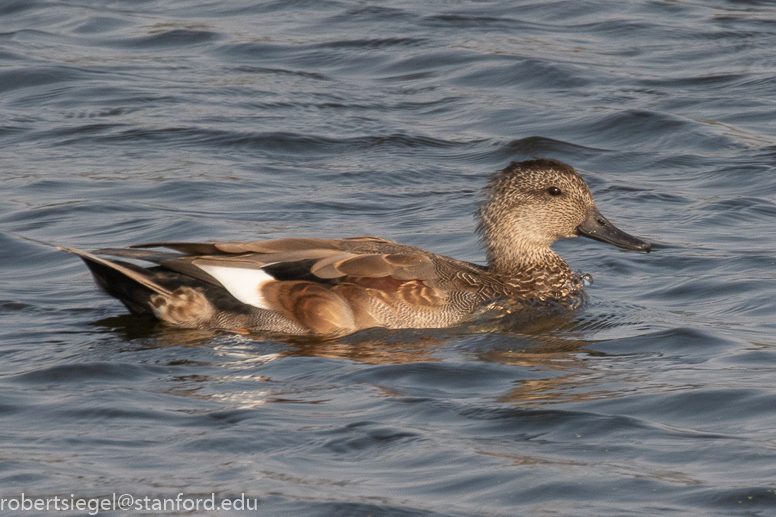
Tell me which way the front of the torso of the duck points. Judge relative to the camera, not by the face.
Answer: to the viewer's right
